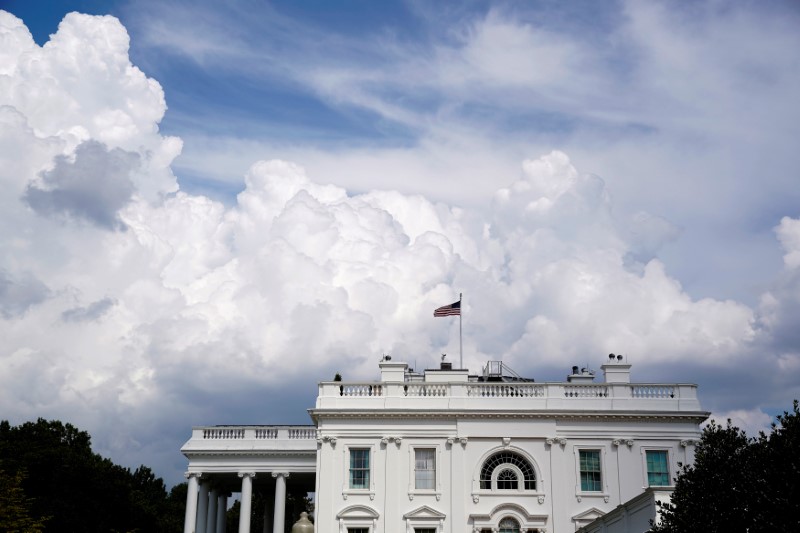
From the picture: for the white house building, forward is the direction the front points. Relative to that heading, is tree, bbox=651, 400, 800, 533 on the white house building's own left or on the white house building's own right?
on the white house building's own left
